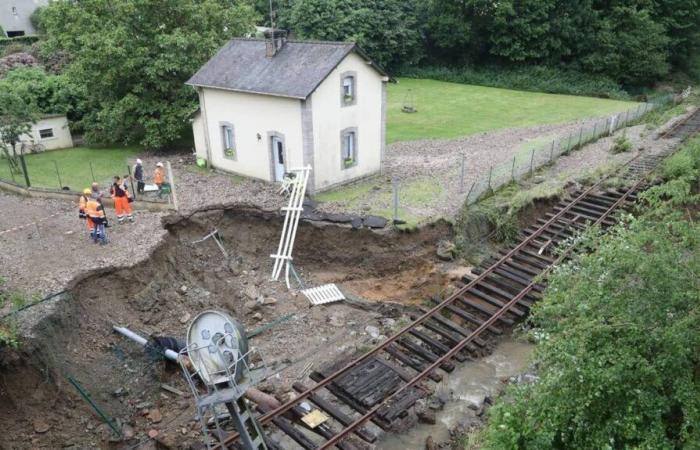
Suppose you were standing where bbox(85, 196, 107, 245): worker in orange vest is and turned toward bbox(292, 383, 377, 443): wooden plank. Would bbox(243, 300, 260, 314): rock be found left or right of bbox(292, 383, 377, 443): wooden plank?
left

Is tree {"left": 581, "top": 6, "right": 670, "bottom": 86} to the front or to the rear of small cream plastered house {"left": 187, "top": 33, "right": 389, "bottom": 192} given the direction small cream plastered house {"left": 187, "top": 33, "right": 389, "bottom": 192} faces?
to the rear

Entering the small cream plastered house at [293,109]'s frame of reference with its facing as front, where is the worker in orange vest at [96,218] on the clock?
The worker in orange vest is roughly at 12 o'clock from the small cream plastered house.

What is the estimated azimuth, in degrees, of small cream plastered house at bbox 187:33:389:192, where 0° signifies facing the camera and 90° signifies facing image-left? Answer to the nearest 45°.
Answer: approximately 45°

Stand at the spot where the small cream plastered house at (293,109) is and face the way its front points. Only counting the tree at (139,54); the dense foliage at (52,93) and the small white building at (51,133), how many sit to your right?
3

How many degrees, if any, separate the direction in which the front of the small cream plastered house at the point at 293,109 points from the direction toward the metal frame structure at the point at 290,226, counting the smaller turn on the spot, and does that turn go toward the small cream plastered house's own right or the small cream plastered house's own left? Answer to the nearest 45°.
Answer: approximately 45° to the small cream plastered house's own left

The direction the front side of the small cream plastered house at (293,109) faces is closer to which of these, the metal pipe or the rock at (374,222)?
the metal pipe

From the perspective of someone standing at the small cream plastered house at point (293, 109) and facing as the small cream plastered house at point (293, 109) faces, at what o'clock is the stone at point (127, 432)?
The stone is roughly at 11 o'clock from the small cream plastered house.

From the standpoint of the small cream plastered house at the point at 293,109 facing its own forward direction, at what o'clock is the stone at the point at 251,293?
The stone is roughly at 11 o'clock from the small cream plastered house.

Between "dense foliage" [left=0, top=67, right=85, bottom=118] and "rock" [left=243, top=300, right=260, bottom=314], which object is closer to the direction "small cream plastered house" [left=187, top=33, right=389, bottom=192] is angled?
the rock

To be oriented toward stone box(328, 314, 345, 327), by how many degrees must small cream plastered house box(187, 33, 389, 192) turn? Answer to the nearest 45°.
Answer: approximately 45° to its left

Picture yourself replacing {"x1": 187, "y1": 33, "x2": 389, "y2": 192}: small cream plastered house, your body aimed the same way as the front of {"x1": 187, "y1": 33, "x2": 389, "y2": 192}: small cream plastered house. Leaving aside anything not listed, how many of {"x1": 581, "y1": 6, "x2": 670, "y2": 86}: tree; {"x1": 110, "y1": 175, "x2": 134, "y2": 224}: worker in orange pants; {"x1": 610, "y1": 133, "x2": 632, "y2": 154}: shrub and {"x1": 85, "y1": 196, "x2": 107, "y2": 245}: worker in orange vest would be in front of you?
2

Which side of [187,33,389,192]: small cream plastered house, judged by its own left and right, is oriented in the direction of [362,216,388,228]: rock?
left
